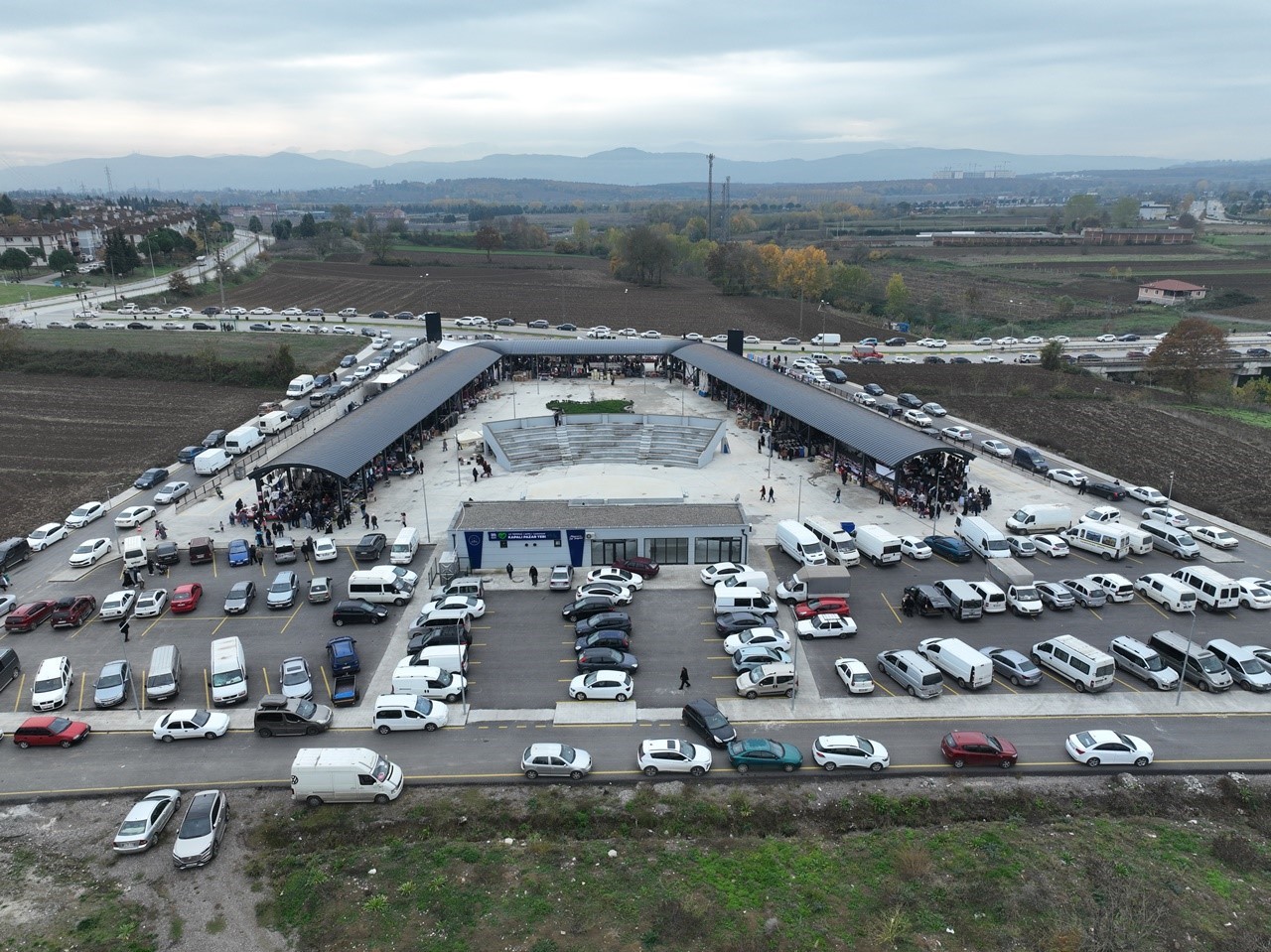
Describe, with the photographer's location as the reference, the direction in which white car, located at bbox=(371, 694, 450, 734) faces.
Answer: facing to the right of the viewer

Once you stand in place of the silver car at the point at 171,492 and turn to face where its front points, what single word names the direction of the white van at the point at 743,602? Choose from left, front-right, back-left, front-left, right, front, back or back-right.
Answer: left

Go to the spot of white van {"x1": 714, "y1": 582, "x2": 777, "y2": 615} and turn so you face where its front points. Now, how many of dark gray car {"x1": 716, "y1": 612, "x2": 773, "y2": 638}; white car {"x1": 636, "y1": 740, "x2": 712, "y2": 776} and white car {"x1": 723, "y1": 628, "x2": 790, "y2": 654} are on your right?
3

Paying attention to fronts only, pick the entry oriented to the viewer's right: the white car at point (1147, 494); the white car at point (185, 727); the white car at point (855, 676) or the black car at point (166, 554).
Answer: the white car at point (185, 727)

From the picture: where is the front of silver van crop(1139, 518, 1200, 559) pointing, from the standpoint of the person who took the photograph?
facing the viewer and to the right of the viewer

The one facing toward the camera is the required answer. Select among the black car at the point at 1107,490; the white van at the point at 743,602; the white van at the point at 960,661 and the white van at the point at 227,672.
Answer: the white van at the point at 227,672

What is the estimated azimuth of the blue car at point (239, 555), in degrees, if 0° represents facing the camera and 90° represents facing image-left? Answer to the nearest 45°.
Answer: approximately 0°

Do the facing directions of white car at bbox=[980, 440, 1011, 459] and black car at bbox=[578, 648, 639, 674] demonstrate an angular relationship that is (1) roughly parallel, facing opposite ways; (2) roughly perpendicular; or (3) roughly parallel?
roughly perpendicular

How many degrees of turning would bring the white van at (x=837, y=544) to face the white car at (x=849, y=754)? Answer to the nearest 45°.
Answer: approximately 45° to its right

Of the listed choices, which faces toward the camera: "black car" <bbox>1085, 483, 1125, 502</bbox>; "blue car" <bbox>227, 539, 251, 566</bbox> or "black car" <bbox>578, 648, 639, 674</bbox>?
the blue car

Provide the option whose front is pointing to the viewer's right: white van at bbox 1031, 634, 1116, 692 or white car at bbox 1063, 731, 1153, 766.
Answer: the white car
